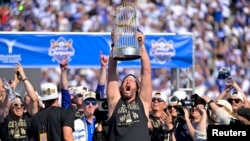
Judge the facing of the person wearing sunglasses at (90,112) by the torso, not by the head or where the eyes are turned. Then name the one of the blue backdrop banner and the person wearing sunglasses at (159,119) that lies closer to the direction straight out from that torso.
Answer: the person wearing sunglasses

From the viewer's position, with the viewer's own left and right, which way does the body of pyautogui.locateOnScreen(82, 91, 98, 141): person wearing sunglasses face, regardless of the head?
facing the viewer

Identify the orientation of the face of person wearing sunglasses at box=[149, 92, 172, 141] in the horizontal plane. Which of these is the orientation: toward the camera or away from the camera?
toward the camera

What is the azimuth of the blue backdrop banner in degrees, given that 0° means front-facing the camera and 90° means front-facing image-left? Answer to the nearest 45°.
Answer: approximately 0°

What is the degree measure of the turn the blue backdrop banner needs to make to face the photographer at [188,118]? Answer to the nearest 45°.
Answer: approximately 45° to its left

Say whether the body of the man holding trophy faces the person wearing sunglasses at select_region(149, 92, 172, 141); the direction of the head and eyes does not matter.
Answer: no

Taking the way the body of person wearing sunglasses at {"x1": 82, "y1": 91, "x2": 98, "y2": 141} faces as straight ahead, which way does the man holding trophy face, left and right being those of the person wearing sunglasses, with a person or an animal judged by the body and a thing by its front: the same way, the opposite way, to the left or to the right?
the same way

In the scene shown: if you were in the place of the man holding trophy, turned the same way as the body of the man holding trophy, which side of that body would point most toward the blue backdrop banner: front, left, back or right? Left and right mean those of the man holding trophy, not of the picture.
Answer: back

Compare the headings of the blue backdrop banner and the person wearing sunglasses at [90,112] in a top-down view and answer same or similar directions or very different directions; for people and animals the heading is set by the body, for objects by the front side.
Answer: same or similar directions

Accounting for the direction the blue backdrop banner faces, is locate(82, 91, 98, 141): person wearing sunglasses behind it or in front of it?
in front

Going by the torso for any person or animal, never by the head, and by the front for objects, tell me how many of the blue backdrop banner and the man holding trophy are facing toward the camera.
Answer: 2

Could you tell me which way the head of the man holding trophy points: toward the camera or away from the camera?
toward the camera

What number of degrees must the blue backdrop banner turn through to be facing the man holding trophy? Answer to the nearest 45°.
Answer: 0° — it already faces them
